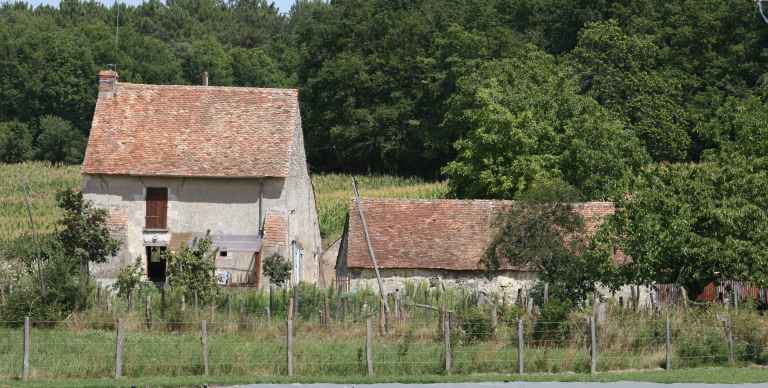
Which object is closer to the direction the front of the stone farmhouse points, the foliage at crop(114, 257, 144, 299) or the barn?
the foliage

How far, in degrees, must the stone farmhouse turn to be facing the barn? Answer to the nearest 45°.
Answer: approximately 90° to its left

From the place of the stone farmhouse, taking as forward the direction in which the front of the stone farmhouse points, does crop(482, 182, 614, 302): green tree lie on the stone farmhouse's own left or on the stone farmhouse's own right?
on the stone farmhouse's own left

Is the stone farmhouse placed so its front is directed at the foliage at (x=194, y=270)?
yes

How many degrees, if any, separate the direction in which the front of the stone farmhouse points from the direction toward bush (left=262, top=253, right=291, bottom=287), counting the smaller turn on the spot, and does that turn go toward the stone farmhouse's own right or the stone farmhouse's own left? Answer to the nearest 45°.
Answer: approximately 45° to the stone farmhouse's own left

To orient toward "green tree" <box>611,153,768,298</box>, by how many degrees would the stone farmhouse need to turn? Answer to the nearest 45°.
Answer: approximately 45° to its left

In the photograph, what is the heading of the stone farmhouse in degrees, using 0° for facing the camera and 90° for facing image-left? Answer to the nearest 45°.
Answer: approximately 0°

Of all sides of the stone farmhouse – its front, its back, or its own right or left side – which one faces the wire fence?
front

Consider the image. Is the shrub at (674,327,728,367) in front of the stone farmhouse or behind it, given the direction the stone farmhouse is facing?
in front

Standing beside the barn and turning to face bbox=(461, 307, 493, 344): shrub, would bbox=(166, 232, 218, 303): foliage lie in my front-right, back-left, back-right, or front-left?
front-right

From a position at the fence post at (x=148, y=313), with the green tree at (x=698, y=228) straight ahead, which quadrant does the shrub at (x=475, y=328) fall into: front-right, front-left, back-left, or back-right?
front-right

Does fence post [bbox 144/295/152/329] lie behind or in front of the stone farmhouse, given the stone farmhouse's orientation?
in front

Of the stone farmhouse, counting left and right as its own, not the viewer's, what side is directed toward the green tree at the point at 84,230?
right
